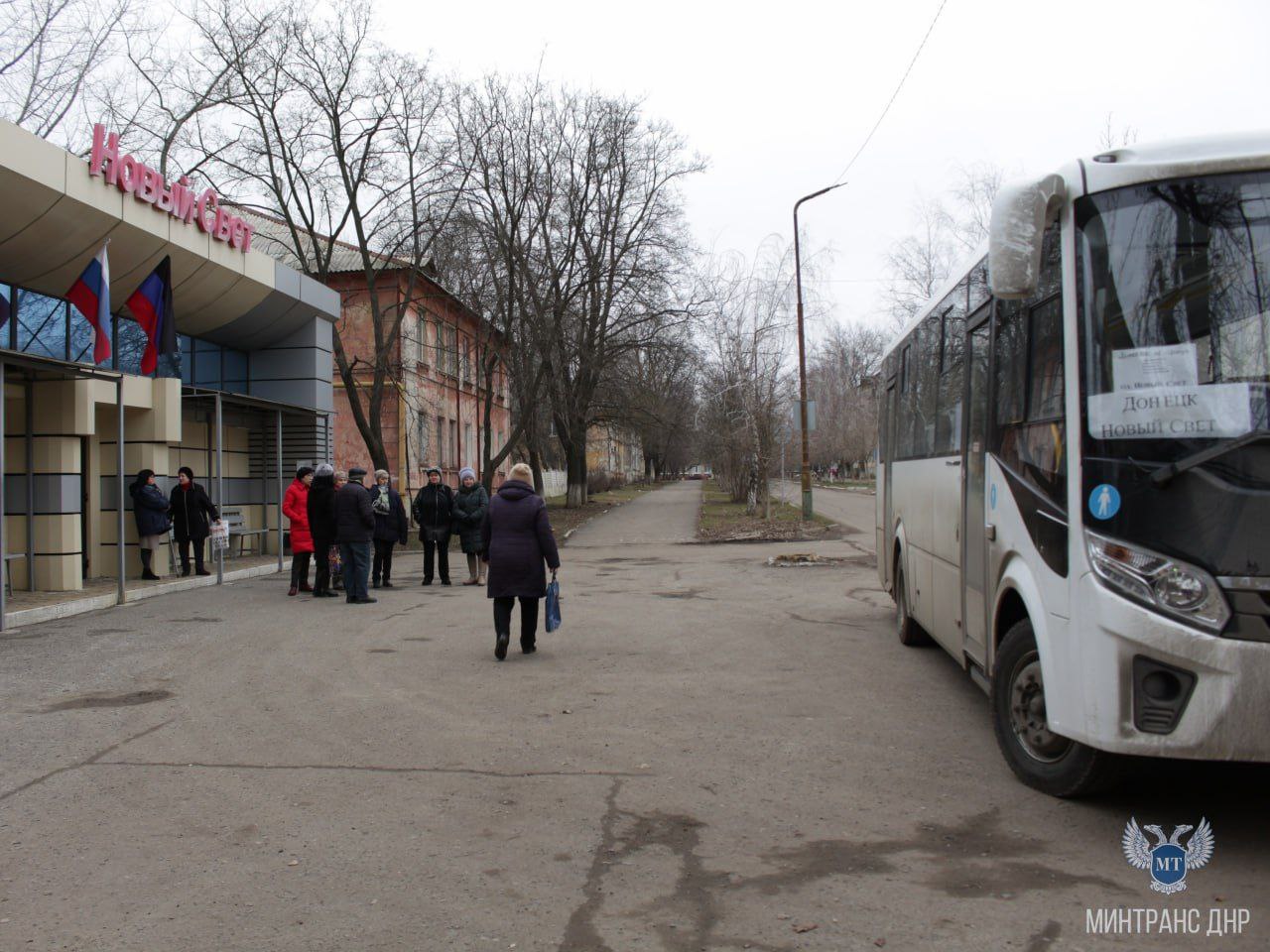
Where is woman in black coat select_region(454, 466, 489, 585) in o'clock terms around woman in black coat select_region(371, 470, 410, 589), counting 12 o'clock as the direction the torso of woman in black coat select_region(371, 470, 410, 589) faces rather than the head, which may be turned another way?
woman in black coat select_region(454, 466, 489, 585) is roughly at 8 o'clock from woman in black coat select_region(371, 470, 410, 589).

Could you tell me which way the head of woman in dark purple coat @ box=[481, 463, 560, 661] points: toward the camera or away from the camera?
away from the camera

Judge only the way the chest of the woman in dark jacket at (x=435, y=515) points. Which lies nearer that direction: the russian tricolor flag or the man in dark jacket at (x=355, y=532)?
the man in dark jacket

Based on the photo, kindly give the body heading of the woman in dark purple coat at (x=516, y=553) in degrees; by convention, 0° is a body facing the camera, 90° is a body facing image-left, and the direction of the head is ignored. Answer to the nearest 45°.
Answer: approximately 180°

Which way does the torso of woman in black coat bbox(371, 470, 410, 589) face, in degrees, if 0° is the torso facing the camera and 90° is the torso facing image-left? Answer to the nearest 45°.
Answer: approximately 45°

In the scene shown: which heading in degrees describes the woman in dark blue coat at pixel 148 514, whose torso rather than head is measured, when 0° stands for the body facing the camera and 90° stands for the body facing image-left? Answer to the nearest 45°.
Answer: approximately 270°

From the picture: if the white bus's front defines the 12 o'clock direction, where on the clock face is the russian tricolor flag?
The russian tricolor flag is roughly at 5 o'clock from the white bus.

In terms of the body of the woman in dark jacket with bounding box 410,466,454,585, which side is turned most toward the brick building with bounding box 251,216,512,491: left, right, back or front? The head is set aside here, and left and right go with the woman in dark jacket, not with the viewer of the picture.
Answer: back
